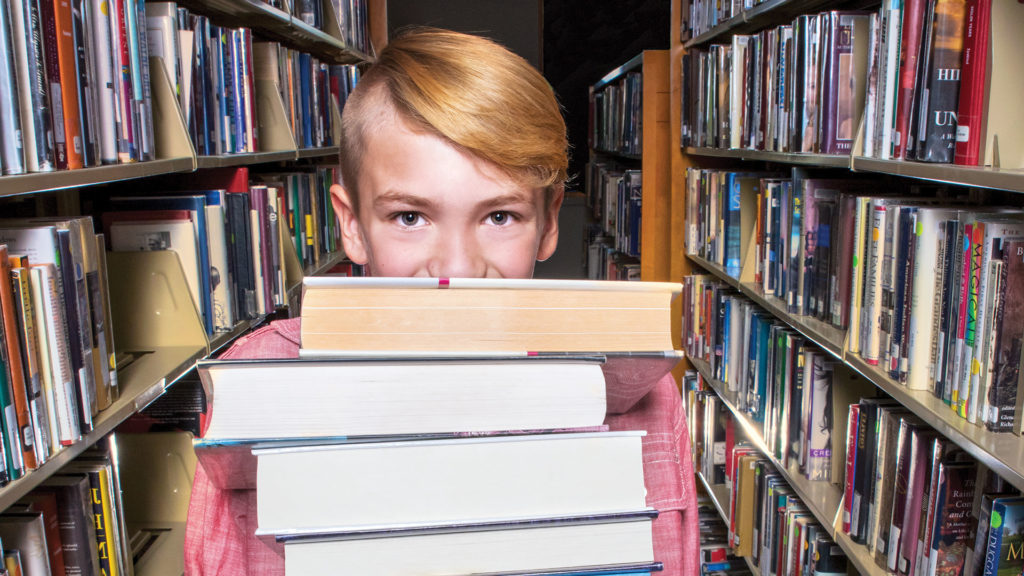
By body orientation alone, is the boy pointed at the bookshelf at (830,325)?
no

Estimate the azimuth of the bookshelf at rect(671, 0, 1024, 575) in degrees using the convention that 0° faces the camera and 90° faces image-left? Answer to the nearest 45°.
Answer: approximately 45°

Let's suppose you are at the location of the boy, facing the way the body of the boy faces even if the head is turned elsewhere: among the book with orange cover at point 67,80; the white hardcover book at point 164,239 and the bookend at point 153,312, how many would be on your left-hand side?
0

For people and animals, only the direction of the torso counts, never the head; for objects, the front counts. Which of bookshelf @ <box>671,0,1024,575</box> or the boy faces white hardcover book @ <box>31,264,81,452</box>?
the bookshelf

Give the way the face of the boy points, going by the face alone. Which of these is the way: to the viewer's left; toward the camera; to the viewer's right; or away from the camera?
toward the camera

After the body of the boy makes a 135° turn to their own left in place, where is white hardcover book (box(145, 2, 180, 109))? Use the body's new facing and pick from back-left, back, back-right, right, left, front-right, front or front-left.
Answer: left

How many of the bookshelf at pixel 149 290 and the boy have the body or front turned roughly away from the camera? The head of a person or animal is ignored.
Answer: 0

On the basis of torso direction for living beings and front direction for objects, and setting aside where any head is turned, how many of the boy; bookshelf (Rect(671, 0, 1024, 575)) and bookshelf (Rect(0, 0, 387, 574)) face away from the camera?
0

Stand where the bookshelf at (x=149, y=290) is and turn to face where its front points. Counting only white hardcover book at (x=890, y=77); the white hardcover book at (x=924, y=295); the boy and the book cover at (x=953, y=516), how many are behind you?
0

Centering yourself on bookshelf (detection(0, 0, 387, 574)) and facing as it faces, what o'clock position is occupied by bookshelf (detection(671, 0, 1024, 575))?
bookshelf (detection(671, 0, 1024, 575)) is roughly at 11 o'clock from bookshelf (detection(0, 0, 387, 574)).

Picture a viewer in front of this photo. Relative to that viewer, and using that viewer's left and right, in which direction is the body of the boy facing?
facing the viewer

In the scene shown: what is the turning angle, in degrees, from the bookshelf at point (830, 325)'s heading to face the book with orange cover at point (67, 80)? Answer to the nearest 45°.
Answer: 0° — it already faces it

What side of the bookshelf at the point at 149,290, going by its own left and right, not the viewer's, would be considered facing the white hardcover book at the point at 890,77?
front

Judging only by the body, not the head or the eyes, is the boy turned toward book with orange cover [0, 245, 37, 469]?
no

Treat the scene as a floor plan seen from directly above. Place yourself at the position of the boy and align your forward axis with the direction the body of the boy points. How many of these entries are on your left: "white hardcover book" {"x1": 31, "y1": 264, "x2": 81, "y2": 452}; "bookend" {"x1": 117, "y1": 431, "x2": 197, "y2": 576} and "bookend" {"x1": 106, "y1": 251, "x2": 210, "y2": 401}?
0

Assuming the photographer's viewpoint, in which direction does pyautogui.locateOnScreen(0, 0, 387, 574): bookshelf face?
facing the viewer and to the right of the viewer

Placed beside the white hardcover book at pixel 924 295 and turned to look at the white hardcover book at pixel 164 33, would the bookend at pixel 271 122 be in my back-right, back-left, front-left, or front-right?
front-right

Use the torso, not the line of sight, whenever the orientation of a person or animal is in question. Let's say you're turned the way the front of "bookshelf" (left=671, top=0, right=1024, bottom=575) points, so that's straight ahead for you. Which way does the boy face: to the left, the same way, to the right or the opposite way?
to the left

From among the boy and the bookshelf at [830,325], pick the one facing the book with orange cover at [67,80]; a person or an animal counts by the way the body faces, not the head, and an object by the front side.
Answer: the bookshelf

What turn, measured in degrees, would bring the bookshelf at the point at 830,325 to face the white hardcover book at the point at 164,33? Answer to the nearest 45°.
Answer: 0° — it already faces it

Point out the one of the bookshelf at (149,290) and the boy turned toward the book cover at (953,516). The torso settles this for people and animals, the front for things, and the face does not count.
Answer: the bookshelf

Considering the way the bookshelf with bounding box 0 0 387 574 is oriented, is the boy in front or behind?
in front

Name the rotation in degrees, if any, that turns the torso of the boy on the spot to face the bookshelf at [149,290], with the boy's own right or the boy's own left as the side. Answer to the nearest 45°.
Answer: approximately 135° to the boy's own right
